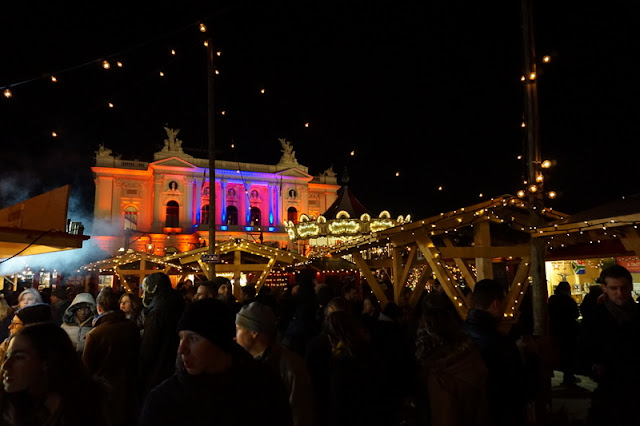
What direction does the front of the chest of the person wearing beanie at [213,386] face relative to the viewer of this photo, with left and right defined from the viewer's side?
facing the viewer and to the left of the viewer

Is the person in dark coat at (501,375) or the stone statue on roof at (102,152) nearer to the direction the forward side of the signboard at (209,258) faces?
the person in dark coat

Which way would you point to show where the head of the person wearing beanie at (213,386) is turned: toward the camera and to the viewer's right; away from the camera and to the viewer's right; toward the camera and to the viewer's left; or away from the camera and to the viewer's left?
toward the camera and to the viewer's left

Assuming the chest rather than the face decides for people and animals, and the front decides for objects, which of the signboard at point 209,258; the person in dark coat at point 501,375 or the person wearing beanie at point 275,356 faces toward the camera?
the signboard

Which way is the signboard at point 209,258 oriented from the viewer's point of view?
toward the camera

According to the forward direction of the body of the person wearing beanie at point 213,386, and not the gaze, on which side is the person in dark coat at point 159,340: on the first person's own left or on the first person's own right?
on the first person's own right

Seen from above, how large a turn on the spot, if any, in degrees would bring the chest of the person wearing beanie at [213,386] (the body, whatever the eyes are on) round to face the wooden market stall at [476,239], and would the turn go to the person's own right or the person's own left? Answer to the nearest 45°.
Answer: approximately 180°

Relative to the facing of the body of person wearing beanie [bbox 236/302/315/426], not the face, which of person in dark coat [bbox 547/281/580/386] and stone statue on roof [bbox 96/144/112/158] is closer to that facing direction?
the stone statue on roof

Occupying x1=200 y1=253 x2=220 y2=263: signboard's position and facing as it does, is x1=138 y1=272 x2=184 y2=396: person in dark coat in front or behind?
in front

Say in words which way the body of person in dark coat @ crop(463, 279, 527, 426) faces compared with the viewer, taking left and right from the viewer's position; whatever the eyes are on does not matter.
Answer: facing away from the viewer and to the right of the viewer

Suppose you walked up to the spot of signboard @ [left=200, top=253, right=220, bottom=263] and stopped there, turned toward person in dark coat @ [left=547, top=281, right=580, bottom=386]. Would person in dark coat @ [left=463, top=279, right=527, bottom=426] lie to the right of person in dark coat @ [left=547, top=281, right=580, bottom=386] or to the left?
right
